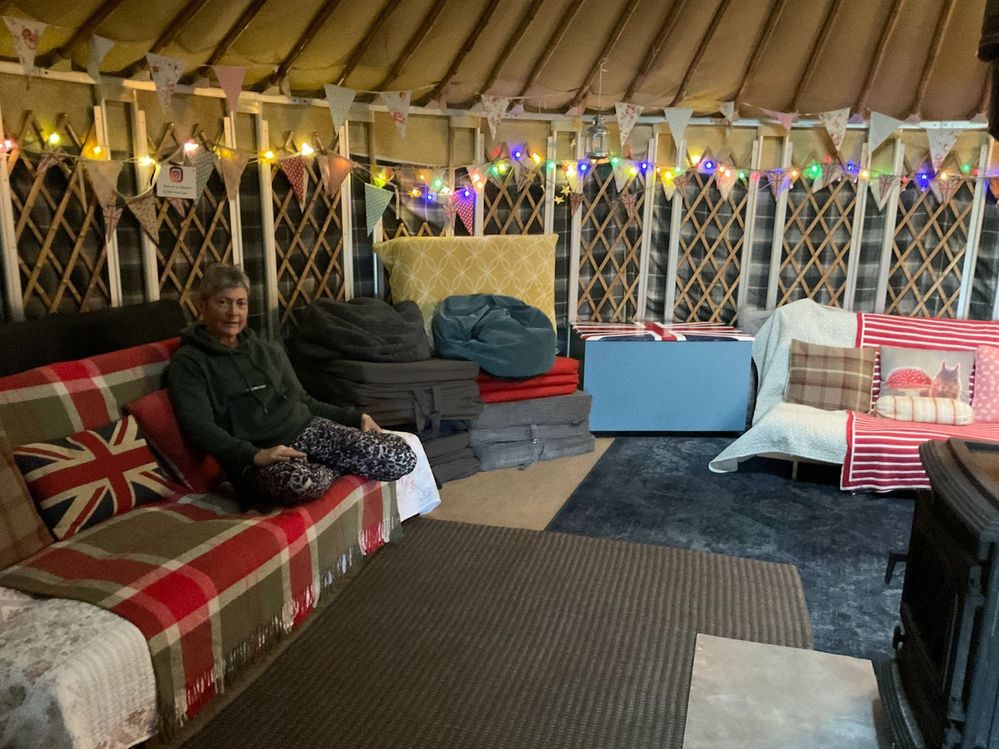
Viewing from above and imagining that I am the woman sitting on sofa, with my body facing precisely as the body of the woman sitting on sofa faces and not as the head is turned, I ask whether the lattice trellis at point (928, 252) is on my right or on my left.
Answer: on my left

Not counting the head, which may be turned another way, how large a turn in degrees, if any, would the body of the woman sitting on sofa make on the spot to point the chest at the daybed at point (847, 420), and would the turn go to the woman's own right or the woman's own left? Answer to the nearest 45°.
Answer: approximately 45° to the woman's own left

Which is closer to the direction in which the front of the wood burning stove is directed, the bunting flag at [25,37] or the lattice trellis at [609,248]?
the bunting flag

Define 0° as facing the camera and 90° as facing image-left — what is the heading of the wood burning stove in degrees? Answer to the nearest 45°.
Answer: approximately 45°

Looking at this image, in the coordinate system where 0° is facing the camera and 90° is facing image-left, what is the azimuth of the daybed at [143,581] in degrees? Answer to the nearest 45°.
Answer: approximately 315°

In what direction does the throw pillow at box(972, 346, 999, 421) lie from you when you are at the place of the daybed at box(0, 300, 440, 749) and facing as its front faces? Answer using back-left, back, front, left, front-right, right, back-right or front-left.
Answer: front-left

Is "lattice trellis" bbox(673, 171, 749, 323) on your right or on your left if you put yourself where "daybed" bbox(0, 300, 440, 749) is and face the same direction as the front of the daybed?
on your left

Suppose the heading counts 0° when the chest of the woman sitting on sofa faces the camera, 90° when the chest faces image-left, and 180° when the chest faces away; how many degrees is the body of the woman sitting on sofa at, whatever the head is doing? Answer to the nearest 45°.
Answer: approximately 315°

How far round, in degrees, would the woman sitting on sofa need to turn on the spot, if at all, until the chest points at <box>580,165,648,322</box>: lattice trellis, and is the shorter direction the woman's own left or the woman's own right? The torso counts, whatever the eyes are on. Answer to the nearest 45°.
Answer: approximately 90° to the woman's own left

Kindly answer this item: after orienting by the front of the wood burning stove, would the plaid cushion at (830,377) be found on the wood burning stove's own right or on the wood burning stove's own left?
on the wood burning stove's own right

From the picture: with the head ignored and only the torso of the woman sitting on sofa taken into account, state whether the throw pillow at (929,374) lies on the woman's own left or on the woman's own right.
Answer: on the woman's own left

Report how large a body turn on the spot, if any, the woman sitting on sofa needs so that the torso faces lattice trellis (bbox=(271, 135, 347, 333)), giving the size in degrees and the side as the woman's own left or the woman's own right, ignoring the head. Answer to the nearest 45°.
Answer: approximately 135° to the woman's own left

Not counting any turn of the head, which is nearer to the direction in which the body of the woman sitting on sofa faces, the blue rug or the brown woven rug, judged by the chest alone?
the brown woven rug
